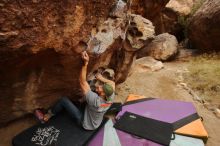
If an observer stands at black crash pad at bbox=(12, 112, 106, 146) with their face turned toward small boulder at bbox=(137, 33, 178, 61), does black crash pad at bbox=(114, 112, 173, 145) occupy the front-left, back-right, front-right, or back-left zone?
front-right

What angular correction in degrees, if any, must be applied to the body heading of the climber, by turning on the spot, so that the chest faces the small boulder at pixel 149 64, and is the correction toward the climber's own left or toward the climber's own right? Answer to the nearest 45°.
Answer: approximately 90° to the climber's own right

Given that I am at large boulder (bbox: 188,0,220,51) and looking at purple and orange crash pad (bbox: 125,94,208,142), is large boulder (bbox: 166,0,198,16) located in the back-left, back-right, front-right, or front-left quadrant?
back-right

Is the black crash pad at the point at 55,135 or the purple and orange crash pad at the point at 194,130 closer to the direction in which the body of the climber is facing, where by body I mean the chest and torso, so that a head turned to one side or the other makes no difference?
the black crash pad

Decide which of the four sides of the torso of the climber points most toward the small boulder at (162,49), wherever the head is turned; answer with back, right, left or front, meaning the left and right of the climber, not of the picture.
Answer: right

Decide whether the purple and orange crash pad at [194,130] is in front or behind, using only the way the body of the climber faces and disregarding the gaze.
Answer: behind

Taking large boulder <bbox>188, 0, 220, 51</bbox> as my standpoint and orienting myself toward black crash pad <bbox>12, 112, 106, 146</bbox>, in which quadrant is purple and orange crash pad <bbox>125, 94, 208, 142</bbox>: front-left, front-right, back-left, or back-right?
front-left

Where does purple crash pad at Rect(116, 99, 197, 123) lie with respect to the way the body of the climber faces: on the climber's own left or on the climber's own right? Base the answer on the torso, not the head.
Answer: on the climber's own right

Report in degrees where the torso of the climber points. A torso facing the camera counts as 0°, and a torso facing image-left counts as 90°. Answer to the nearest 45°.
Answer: approximately 135°
